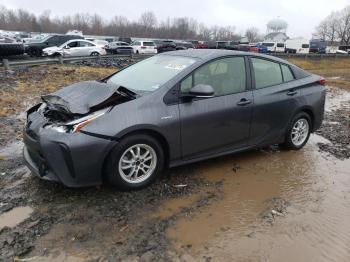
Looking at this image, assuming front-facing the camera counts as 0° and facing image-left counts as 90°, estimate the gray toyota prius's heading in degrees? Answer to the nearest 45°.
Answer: approximately 45°

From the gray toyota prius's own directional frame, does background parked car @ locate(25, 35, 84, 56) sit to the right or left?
on its right

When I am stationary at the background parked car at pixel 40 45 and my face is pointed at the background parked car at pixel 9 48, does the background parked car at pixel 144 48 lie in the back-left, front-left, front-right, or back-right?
back-left

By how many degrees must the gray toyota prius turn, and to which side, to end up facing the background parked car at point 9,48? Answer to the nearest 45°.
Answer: approximately 90° to its right

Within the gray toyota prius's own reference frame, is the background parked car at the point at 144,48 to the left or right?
on its right
